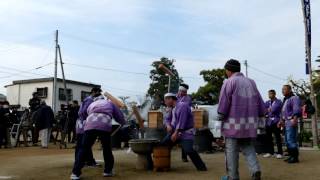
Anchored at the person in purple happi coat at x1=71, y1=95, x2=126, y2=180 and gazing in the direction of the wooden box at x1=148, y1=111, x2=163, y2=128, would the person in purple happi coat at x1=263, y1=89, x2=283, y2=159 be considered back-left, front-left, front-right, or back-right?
front-right

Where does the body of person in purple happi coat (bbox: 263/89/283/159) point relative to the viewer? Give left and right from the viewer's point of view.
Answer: facing the viewer and to the left of the viewer

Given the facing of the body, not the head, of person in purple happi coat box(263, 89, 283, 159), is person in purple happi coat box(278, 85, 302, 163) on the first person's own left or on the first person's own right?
on the first person's own left

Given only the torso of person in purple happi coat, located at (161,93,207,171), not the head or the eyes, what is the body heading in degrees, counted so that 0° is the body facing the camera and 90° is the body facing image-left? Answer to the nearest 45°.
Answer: approximately 90°

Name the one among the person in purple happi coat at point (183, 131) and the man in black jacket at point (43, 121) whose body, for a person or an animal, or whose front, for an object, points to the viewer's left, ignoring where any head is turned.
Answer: the person in purple happi coat

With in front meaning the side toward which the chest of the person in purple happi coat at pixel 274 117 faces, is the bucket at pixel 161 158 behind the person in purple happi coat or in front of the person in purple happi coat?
in front

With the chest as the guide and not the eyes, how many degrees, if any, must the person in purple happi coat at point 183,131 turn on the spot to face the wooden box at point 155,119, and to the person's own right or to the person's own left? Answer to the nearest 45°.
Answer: approximately 90° to the person's own right

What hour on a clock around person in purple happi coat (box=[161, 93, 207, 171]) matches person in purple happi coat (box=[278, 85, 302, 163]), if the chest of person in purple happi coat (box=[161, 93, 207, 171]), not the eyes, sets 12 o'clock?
person in purple happi coat (box=[278, 85, 302, 163]) is roughly at 5 o'clock from person in purple happi coat (box=[161, 93, 207, 171]).
